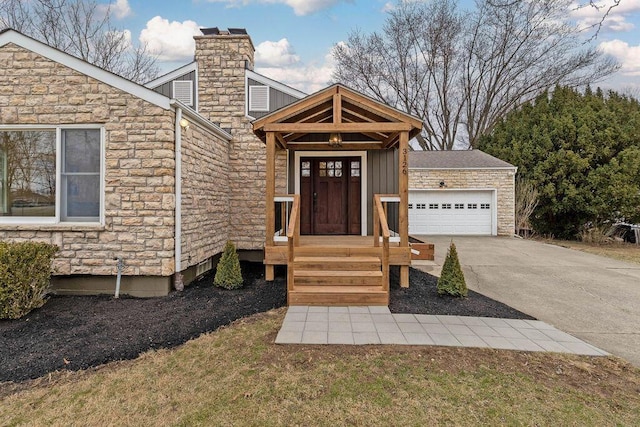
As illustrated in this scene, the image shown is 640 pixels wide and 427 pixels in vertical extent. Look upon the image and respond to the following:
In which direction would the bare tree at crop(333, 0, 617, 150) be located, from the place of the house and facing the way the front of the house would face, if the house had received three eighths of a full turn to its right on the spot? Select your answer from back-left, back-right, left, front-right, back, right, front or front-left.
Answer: right

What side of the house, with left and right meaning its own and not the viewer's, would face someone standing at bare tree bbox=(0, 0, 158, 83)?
back

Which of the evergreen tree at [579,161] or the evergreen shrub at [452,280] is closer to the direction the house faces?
the evergreen shrub

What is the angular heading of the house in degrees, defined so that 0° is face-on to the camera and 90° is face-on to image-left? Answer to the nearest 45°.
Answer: approximately 0°

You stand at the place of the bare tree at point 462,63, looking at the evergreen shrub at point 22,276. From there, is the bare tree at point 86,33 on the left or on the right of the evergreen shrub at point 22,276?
right
